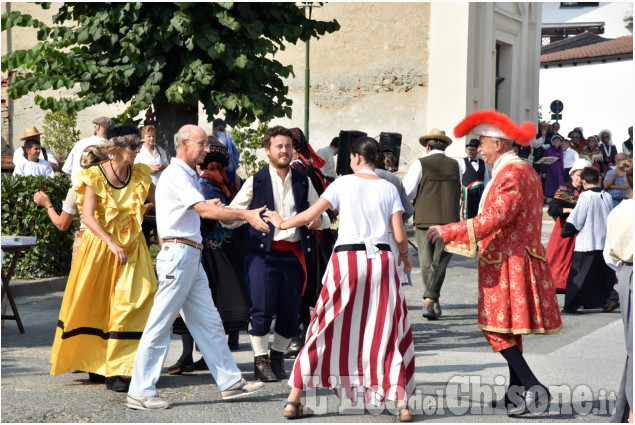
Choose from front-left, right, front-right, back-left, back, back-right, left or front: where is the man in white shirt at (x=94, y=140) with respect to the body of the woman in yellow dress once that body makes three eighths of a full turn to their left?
front

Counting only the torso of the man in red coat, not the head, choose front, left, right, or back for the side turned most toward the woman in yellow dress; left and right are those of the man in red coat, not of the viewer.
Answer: front

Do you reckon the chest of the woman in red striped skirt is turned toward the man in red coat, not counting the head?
no

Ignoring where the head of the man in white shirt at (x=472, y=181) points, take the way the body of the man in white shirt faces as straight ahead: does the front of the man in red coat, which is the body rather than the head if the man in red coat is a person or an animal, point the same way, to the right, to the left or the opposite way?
to the right

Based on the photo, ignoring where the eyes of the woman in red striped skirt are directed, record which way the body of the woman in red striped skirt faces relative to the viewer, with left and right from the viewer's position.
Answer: facing away from the viewer

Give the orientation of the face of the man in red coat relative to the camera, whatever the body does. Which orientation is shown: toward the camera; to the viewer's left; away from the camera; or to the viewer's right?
to the viewer's left

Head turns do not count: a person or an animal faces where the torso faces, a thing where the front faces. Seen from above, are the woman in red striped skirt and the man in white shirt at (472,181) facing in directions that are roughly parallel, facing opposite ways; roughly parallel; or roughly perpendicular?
roughly parallel, facing opposite ways

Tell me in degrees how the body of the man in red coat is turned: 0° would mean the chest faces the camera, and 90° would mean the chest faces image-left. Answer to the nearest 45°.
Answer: approximately 90°

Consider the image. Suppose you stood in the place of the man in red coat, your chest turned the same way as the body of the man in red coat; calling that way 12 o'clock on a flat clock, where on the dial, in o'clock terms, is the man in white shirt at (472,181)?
The man in white shirt is roughly at 3 o'clock from the man in red coat.

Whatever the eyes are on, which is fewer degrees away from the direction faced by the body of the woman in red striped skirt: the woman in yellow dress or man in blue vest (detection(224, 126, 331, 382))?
the man in blue vest

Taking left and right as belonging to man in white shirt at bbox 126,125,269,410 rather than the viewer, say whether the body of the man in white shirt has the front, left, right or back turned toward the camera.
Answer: right

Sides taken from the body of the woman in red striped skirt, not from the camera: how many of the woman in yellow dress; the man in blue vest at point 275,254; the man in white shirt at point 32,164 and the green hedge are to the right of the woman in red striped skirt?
0

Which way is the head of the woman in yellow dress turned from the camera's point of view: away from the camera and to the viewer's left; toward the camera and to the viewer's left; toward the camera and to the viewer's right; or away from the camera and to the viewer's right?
toward the camera and to the viewer's right

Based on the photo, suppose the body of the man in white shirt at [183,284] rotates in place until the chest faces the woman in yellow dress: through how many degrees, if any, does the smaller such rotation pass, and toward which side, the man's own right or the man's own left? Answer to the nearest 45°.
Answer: approximately 135° to the man's own left

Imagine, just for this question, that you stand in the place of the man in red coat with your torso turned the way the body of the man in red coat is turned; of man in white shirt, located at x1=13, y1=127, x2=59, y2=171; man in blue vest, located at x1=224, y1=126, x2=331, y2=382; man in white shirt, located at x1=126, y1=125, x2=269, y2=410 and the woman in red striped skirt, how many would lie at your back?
0

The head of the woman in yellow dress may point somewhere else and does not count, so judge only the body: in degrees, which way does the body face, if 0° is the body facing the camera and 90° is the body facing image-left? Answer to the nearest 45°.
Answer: approximately 315°

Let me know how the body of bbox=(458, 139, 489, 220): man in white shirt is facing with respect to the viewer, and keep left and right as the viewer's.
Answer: facing the viewer

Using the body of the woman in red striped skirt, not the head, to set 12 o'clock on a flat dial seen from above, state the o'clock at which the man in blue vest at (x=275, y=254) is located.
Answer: The man in blue vest is roughly at 11 o'clock from the woman in red striped skirt.

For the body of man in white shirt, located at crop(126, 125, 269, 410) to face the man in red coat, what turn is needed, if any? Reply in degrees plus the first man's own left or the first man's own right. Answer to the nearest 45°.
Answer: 0° — they already face them

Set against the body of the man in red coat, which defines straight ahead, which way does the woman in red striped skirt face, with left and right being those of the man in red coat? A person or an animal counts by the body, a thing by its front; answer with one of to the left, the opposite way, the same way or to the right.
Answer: to the right
